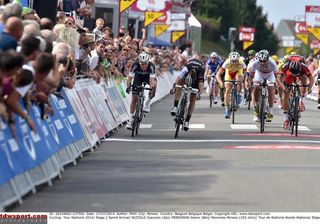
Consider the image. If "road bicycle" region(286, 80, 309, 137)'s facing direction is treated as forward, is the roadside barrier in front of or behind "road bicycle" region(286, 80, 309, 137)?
in front

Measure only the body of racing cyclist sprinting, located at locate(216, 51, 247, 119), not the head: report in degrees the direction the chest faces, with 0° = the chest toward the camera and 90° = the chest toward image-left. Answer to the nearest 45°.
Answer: approximately 0°

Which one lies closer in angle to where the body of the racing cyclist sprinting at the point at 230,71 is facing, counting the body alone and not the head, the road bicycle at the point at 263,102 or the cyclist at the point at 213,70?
the road bicycle

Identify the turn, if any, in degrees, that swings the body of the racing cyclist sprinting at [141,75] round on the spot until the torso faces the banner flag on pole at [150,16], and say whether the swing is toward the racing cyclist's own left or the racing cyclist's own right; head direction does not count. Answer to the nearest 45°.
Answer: approximately 180°

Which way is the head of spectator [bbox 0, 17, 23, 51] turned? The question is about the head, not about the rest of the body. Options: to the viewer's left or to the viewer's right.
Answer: to the viewer's right
